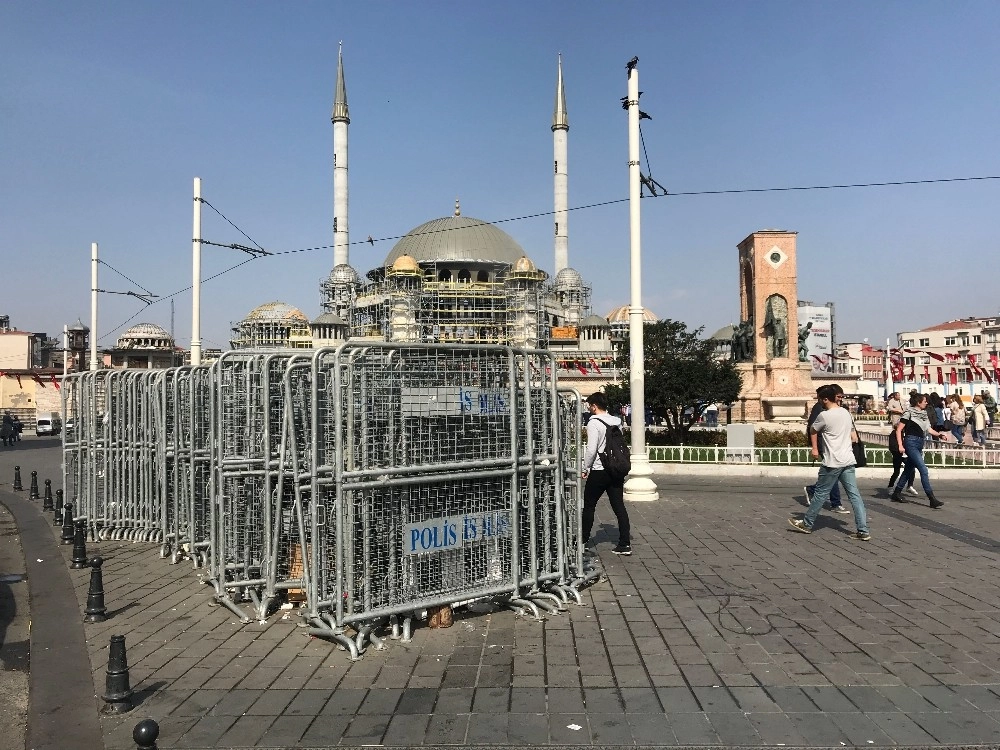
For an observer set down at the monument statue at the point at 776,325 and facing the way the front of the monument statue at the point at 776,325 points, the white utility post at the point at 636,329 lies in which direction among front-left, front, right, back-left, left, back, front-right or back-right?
front

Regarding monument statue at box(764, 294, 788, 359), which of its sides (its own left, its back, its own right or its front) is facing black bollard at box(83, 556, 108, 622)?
front

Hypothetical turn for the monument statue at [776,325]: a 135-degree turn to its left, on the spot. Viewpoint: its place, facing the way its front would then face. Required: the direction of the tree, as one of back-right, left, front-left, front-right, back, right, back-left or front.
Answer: back

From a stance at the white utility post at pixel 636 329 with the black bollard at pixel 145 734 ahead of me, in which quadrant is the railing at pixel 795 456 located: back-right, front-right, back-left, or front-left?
back-left

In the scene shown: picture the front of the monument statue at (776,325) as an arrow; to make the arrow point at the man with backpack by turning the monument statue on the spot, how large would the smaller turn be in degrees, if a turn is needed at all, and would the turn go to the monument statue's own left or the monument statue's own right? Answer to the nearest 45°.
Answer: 0° — it already faces them

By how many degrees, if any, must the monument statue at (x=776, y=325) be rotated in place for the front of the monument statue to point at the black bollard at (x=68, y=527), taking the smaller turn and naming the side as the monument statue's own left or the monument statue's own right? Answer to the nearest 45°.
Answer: approximately 45° to the monument statue's own right

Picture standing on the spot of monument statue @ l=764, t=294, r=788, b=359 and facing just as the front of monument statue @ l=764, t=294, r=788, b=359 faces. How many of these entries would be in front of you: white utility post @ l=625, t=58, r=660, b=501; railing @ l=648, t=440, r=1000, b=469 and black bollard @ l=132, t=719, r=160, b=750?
3

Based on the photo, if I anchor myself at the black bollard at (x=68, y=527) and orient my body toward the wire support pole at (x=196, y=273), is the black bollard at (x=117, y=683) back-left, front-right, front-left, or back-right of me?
back-right

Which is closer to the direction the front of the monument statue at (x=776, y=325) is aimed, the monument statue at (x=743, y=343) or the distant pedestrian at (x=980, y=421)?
the distant pedestrian

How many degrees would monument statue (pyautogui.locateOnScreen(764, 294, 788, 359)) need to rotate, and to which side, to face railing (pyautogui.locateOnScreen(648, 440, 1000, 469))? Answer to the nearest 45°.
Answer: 0° — it already faces it

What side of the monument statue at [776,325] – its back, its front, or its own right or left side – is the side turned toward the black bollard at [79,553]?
front

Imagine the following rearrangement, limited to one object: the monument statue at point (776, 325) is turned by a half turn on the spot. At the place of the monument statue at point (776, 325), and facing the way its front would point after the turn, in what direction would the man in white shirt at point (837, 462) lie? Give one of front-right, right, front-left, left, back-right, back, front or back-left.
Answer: back

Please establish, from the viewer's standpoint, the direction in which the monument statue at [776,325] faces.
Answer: facing the viewer

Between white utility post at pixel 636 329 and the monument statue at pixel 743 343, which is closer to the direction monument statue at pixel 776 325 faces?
the white utility post

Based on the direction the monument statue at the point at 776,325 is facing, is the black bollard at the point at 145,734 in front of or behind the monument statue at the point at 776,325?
in front

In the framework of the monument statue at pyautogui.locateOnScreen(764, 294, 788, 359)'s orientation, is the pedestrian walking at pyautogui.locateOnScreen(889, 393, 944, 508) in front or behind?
in front

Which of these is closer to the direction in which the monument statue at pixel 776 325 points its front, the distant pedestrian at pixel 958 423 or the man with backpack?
the man with backpack
